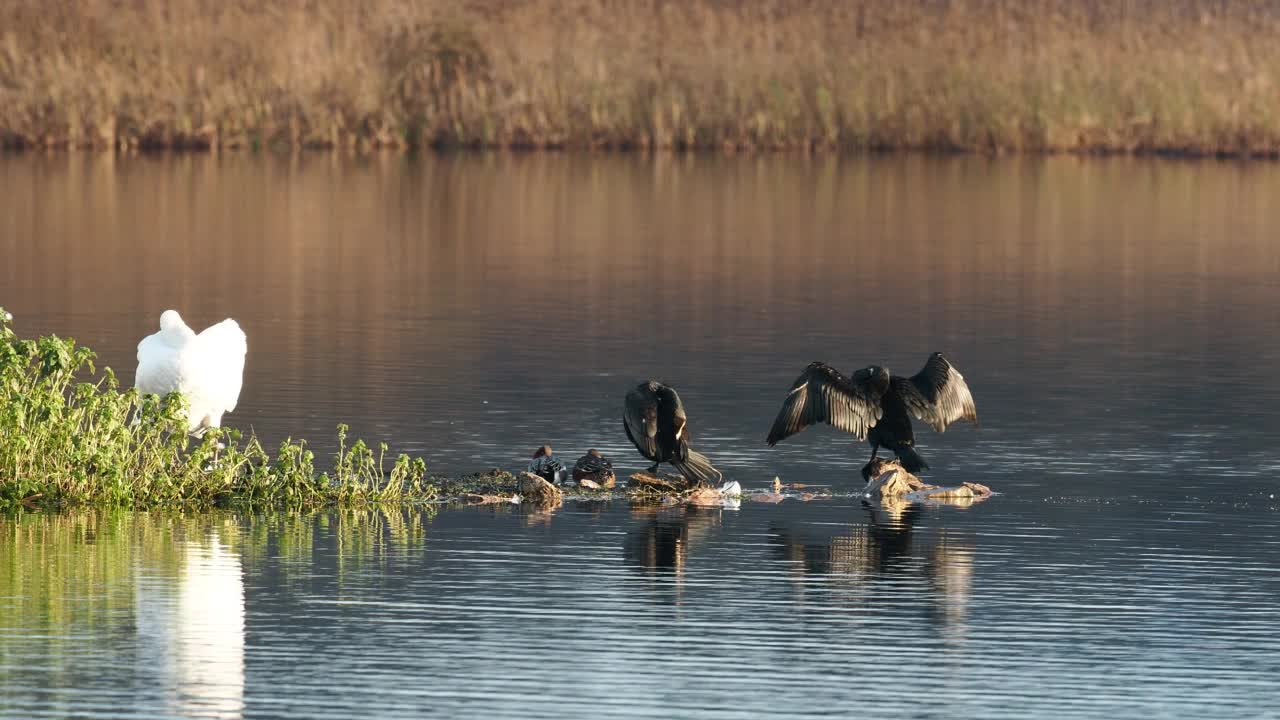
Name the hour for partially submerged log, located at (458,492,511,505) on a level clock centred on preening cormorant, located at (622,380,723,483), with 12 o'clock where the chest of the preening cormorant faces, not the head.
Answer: The partially submerged log is roughly at 10 o'clock from the preening cormorant.

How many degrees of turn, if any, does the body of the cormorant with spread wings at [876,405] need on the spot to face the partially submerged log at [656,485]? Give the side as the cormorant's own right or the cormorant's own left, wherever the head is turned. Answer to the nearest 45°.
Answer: approximately 90° to the cormorant's own left

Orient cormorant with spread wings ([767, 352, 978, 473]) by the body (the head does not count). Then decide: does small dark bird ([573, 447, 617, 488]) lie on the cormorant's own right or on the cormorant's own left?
on the cormorant's own left

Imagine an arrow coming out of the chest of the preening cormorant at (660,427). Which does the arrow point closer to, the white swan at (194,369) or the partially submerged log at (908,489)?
the white swan

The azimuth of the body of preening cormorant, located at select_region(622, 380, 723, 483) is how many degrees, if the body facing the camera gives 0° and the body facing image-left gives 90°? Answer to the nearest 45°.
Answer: approximately 135°

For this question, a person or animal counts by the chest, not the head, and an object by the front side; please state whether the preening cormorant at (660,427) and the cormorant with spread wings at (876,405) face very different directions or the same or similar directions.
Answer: same or similar directions

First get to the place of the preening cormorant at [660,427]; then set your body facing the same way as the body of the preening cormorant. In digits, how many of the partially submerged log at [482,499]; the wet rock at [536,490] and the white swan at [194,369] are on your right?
0

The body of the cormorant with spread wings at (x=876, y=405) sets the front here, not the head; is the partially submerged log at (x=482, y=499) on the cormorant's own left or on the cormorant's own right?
on the cormorant's own left

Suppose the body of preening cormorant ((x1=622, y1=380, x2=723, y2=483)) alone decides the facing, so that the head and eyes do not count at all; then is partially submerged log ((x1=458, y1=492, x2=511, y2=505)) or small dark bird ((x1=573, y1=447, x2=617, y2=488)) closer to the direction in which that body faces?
the small dark bird

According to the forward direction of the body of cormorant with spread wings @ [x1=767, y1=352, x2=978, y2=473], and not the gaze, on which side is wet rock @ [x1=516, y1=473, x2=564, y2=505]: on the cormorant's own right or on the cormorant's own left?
on the cormorant's own left

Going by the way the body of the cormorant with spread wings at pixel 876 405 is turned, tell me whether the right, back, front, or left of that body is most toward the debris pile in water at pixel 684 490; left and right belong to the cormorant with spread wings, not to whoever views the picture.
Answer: left

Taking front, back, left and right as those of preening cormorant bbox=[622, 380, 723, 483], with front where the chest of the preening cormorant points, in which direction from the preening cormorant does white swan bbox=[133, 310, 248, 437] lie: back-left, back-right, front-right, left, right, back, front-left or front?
front-left

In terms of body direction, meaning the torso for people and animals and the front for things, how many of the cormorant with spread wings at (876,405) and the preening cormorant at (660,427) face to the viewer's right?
0

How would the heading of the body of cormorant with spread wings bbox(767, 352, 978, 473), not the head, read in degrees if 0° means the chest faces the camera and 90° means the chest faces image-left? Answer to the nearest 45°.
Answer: approximately 135°
